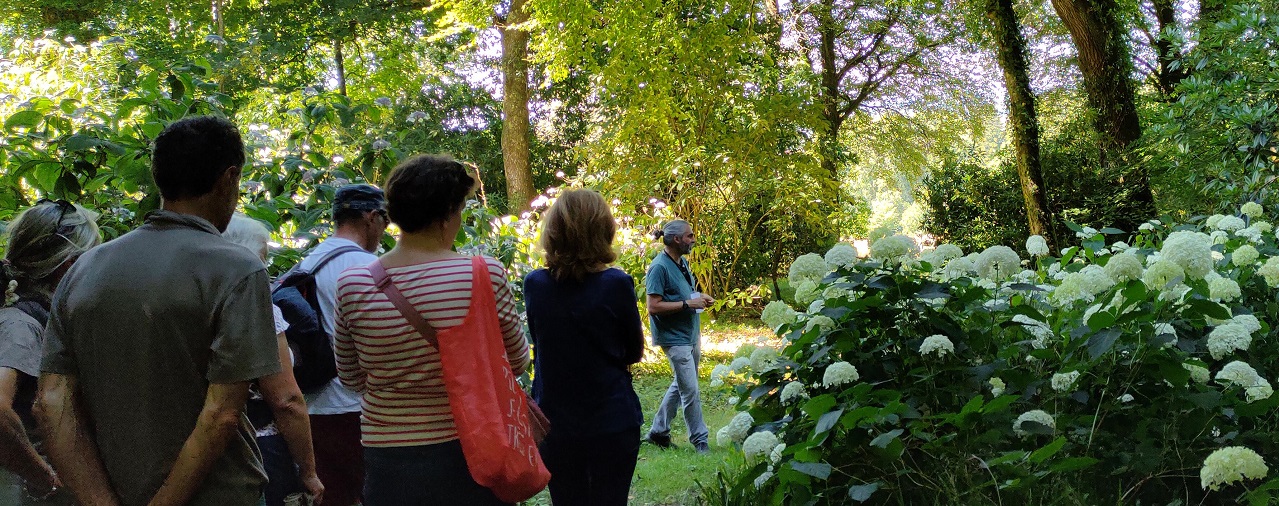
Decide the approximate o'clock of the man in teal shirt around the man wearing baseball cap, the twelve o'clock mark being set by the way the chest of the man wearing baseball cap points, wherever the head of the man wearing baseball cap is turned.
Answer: The man in teal shirt is roughly at 12 o'clock from the man wearing baseball cap.

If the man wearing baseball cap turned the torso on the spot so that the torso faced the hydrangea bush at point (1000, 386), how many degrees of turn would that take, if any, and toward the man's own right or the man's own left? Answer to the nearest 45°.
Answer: approximately 90° to the man's own right

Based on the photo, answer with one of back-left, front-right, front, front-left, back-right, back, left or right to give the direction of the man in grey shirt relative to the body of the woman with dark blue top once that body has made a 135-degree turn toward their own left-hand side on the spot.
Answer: front

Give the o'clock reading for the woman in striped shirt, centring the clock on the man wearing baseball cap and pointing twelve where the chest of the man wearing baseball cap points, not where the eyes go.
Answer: The woman in striped shirt is roughly at 4 o'clock from the man wearing baseball cap.

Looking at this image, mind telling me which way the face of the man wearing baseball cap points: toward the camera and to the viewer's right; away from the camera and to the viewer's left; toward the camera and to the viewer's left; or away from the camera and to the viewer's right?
away from the camera and to the viewer's right

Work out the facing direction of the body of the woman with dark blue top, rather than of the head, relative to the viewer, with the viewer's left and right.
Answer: facing away from the viewer

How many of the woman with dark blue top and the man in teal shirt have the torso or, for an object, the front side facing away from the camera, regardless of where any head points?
1

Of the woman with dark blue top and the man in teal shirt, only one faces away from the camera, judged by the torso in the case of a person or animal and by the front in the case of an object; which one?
the woman with dark blue top

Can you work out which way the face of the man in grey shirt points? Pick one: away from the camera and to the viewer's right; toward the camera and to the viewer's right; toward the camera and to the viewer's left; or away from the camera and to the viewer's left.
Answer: away from the camera and to the viewer's right

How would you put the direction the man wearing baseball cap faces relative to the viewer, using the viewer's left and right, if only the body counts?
facing away from the viewer and to the right of the viewer
